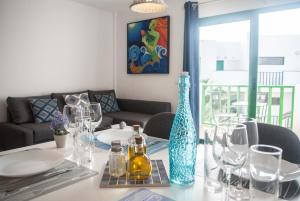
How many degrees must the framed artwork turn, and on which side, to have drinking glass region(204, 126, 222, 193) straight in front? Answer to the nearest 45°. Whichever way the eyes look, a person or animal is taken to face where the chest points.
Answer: approximately 45° to its left

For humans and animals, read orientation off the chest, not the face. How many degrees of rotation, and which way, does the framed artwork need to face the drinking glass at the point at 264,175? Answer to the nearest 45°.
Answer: approximately 45° to its left

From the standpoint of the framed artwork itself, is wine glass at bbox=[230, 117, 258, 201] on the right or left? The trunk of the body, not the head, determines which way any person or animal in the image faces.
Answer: on its left

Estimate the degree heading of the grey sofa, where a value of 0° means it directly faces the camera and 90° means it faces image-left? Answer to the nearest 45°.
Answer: approximately 315°

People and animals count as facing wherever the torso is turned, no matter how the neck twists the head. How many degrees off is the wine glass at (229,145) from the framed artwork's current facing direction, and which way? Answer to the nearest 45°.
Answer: approximately 45° to its left

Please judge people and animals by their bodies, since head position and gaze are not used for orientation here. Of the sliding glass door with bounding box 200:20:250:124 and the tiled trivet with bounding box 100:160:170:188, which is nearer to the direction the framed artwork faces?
the tiled trivet

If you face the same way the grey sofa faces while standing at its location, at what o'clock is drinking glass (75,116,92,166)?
The drinking glass is roughly at 1 o'clock from the grey sofa.

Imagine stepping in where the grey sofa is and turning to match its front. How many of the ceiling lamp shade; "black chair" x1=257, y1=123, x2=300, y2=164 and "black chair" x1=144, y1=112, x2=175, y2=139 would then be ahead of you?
3

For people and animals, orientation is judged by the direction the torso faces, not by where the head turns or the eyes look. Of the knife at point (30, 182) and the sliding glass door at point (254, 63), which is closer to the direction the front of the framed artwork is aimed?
the knife
